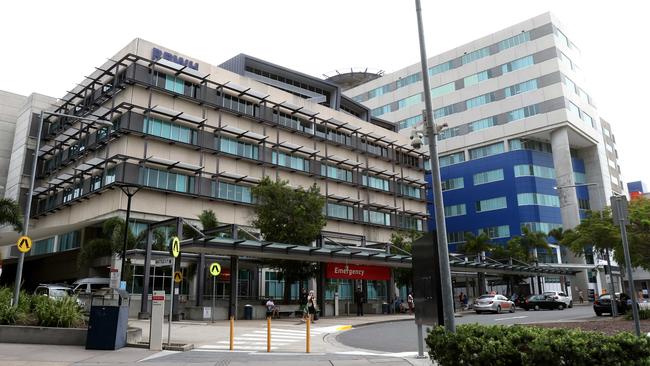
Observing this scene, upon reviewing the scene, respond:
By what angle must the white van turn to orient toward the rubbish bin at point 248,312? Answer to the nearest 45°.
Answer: approximately 135° to its left

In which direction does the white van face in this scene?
to the viewer's left

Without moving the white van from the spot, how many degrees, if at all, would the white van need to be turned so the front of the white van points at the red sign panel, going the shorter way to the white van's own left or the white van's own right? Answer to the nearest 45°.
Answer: approximately 180°

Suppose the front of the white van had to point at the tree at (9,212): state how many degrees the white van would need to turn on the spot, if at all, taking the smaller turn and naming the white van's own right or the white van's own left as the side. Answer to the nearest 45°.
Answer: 0° — it already faces it

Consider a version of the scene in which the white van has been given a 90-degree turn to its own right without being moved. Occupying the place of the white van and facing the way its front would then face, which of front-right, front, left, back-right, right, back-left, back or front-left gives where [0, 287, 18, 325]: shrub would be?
back

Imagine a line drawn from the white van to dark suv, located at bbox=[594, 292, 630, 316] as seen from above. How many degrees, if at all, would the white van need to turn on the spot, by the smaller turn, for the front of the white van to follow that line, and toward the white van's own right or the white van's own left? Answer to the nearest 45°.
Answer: approximately 135° to the white van's own left

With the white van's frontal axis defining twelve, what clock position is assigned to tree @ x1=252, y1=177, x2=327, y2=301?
The tree is roughly at 7 o'clock from the white van.

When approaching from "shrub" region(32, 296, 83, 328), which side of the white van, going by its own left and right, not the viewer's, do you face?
left

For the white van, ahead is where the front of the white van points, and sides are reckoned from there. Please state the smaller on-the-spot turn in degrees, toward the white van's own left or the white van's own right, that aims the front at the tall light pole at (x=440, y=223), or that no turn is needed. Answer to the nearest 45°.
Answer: approximately 90° to the white van's own left
